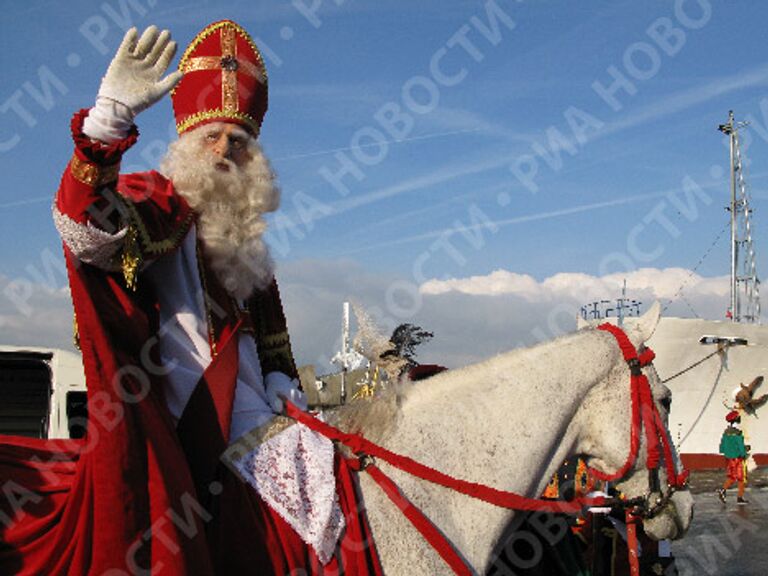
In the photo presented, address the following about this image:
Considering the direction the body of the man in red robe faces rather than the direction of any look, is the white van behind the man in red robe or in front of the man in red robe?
behind

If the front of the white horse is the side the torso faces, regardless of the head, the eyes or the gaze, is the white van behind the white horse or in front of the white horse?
behind

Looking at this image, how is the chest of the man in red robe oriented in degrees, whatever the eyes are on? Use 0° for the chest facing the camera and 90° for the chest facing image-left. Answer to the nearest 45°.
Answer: approximately 315°

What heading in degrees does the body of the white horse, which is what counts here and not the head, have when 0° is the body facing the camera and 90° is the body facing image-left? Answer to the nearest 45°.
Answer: approximately 270°
